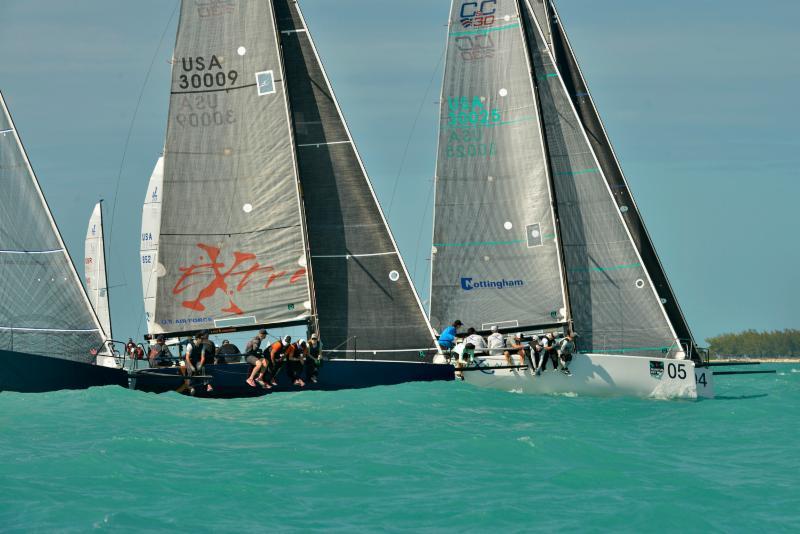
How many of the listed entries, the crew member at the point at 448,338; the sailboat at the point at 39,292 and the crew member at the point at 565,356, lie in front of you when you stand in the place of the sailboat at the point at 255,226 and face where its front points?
2

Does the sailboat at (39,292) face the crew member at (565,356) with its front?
yes
